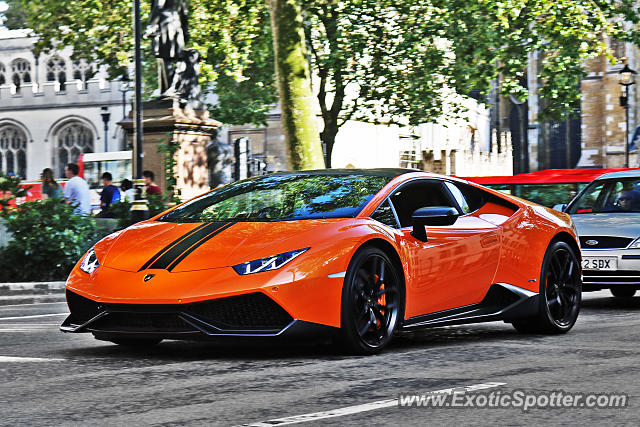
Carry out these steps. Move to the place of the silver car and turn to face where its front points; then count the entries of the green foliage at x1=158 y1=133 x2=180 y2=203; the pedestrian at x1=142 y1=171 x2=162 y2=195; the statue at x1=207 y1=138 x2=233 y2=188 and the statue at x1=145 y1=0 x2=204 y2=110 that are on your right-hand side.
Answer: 4

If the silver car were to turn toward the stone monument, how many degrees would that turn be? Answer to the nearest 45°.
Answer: approximately 90° to its right

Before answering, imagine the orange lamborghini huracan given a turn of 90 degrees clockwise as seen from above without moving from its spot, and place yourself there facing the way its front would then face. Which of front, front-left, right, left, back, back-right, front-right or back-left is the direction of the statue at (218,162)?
front-right

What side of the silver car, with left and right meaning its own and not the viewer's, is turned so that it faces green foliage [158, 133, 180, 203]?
right

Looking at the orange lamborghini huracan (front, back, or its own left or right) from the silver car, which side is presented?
back

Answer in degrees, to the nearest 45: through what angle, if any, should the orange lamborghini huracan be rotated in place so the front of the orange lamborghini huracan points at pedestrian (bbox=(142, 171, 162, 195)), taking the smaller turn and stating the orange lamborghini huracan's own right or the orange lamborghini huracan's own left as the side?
approximately 135° to the orange lamborghini huracan's own right

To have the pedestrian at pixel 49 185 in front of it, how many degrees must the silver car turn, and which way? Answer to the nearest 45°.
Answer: approximately 90° to its right

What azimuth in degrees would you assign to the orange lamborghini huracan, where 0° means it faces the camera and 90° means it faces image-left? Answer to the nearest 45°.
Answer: approximately 45°

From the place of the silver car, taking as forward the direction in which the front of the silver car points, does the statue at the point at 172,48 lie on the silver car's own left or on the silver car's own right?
on the silver car's own right
